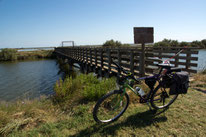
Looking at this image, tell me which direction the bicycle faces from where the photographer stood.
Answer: facing the viewer and to the left of the viewer

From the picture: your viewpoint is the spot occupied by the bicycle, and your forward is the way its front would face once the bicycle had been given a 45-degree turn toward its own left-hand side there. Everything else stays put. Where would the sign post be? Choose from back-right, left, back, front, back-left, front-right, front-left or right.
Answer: back

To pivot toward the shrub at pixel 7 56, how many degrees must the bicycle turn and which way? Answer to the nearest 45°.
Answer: approximately 90° to its right
